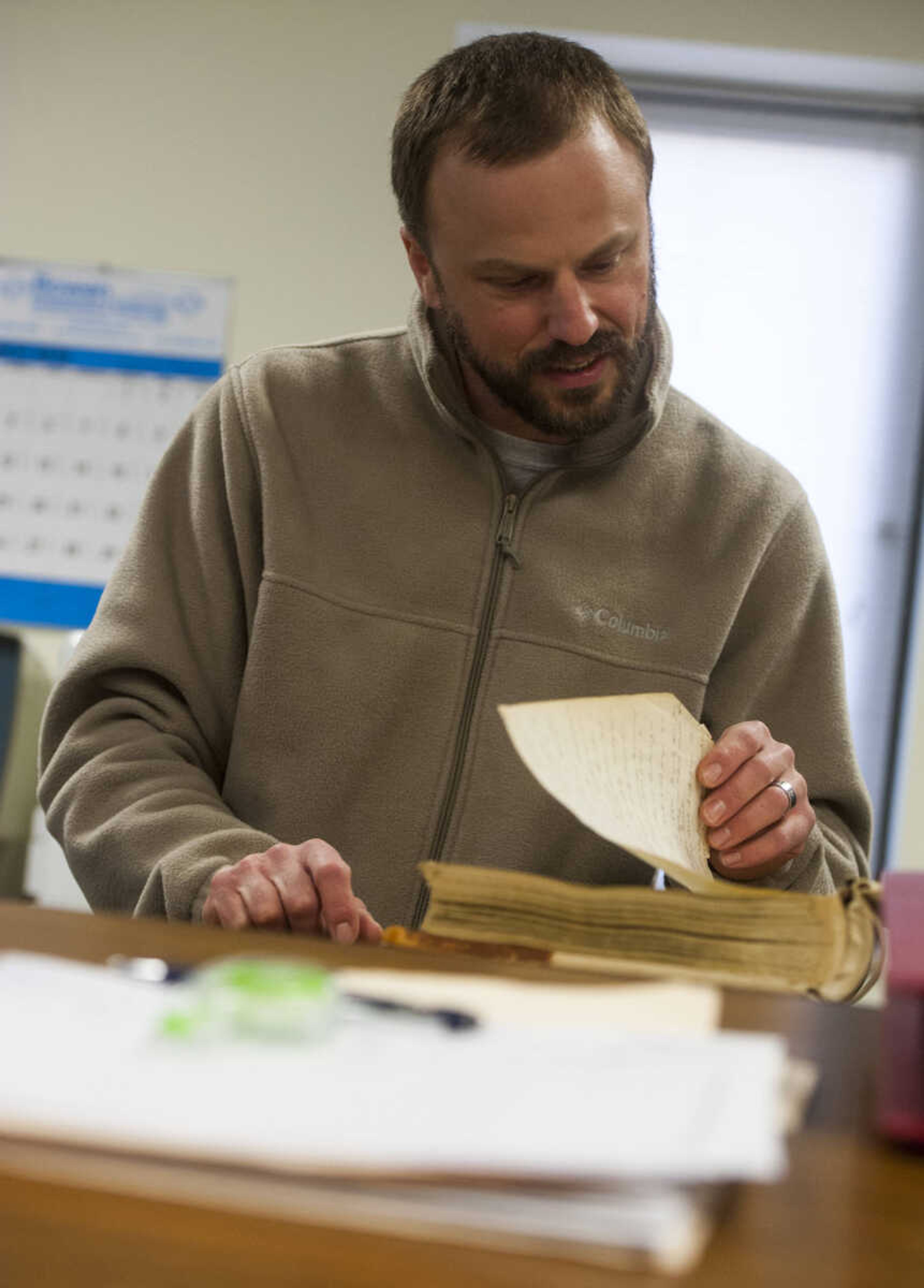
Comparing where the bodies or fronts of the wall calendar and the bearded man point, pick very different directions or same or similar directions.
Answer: same or similar directions

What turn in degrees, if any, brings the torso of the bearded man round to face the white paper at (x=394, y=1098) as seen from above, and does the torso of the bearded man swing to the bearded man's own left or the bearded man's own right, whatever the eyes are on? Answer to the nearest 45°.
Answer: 0° — they already face it

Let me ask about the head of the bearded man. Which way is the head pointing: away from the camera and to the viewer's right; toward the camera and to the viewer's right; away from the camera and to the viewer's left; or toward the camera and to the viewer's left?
toward the camera and to the viewer's right

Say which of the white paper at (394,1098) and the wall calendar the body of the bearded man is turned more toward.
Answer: the white paper

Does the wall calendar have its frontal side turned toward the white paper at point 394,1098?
yes

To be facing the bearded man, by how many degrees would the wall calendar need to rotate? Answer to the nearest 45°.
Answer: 0° — it already faces them

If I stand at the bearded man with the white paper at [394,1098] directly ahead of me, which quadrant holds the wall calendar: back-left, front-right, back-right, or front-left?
back-right

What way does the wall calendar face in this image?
toward the camera

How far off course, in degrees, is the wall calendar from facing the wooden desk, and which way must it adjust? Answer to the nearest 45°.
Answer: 0° — it already faces it

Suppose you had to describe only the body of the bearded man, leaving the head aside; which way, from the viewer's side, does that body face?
toward the camera

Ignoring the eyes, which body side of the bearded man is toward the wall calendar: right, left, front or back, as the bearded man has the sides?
back

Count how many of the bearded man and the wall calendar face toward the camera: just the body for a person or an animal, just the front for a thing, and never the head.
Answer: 2
